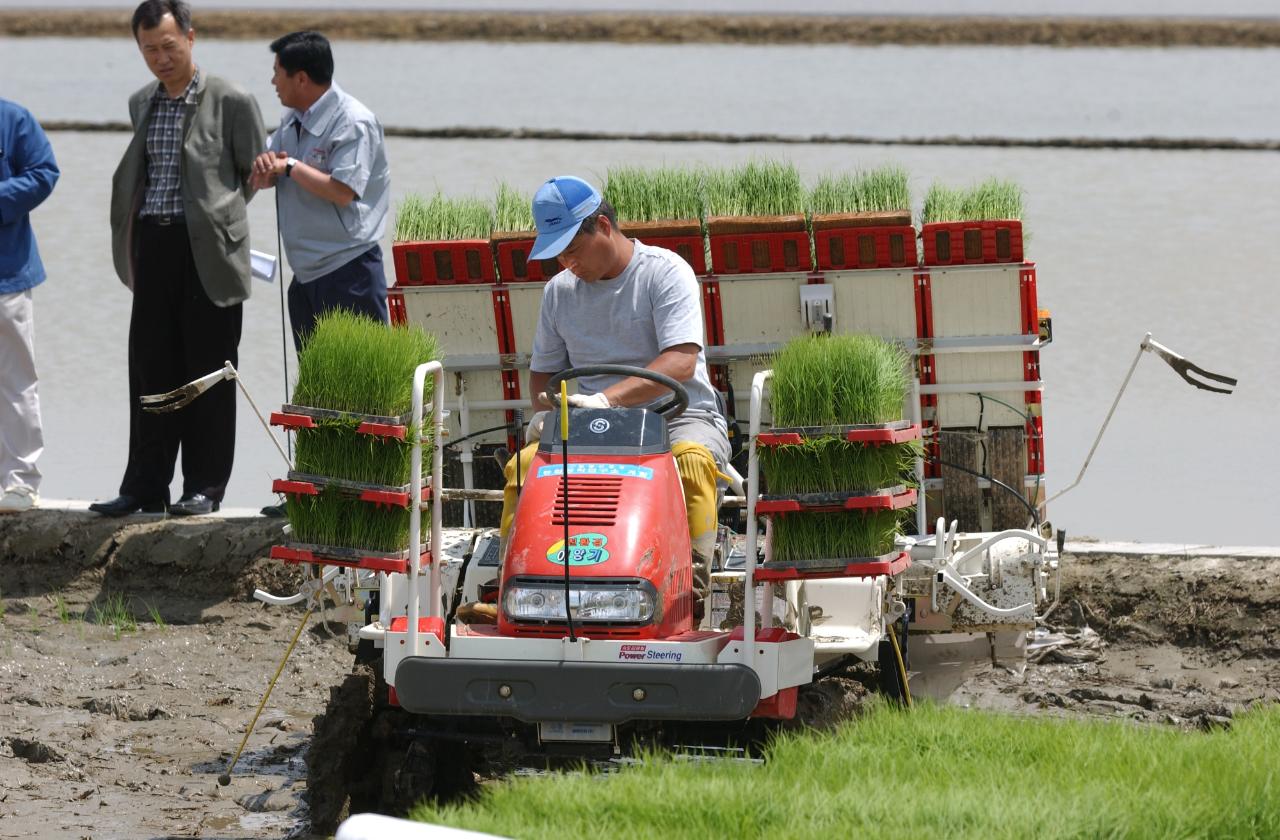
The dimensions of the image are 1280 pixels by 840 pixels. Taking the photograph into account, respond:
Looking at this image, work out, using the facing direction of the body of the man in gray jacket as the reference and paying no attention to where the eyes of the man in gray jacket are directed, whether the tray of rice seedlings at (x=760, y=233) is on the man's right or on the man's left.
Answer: on the man's left

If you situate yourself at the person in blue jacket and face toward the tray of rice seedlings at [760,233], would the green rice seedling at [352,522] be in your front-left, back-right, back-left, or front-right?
front-right

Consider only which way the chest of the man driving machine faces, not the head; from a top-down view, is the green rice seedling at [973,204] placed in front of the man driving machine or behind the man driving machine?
behind

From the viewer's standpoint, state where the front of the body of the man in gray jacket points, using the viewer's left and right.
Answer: facing the viewer and to the left of the viewer

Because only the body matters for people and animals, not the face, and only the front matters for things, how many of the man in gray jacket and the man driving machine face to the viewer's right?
0

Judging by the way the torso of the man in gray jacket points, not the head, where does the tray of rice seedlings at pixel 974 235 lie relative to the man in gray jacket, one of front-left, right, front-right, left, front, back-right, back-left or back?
left

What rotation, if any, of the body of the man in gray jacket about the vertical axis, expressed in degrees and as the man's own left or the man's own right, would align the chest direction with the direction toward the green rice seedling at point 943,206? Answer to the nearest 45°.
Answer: approximately 90° to the man's own left

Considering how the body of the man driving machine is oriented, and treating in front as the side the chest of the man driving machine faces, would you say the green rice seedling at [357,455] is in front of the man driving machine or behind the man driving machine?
in front

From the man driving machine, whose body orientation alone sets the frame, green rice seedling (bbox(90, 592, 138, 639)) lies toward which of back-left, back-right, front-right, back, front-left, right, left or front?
right

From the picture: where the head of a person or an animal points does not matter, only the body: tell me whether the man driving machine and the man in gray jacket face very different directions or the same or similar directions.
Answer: same or similar directions

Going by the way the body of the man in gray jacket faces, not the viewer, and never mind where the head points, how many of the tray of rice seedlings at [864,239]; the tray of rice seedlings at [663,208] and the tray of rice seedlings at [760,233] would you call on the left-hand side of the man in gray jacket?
3

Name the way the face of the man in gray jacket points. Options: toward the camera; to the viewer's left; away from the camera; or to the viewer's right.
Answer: toward the camera

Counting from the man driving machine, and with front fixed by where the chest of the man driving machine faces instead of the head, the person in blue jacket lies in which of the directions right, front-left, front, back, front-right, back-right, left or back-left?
right
